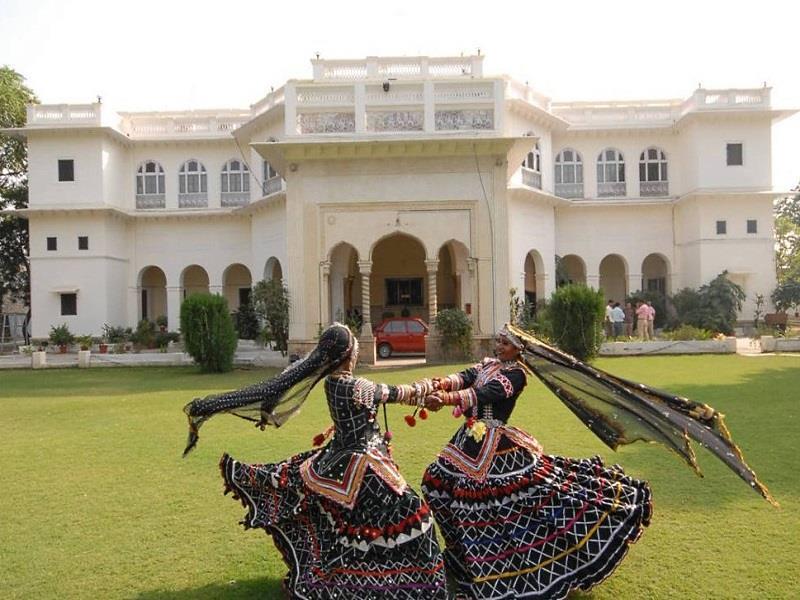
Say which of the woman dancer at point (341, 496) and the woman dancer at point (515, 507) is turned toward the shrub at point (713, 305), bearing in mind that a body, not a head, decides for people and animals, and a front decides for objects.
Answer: the woman dancer at point (341, 496)

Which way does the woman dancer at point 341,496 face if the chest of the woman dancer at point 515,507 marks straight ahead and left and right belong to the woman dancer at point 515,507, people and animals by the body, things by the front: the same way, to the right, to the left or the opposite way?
the opposite way

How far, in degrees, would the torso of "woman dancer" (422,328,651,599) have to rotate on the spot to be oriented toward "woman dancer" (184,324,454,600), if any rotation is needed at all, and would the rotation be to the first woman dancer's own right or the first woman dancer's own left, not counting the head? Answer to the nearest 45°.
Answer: approximately 45° to the first woman dancer's own right

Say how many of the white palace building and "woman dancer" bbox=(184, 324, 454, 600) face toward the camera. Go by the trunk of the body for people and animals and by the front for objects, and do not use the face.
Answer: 1

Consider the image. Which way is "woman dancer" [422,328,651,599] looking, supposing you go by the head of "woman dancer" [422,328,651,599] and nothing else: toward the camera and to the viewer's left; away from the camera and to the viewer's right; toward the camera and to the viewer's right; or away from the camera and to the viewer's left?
toward the camera and to the viewer's left

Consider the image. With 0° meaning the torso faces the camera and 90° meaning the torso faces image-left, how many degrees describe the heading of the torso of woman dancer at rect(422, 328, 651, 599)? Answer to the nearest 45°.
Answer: approximately 45°

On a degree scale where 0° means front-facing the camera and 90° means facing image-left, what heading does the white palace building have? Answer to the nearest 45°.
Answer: approximately 0°

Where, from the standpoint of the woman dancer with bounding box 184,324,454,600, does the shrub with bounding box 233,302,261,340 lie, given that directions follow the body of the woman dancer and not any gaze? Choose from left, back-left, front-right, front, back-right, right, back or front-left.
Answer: front-left

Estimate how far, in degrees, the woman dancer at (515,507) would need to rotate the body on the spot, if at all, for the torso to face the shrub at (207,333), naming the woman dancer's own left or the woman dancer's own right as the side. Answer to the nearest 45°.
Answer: approximately 90° to the woman dancer's own right

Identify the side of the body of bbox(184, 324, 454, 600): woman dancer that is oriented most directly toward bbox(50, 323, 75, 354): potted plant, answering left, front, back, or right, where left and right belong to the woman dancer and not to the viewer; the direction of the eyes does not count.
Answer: left

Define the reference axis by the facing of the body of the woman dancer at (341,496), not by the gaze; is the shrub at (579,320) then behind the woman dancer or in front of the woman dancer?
in front

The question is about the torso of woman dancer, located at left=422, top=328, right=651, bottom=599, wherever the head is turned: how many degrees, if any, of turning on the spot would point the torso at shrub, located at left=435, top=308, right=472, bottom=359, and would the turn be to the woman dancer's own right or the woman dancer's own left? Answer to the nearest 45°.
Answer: approximately 135° to the woman dancer's own right

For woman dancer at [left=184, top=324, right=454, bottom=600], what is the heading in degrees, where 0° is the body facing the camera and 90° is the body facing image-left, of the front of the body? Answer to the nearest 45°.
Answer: approximately 225°
